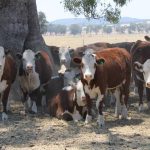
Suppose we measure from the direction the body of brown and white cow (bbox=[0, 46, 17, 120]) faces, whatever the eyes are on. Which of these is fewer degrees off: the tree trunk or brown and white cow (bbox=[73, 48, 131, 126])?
the brown and white cow

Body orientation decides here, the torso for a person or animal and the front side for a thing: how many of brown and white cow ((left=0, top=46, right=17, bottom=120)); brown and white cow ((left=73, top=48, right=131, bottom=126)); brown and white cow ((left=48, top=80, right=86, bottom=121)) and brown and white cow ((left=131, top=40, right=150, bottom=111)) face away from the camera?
0

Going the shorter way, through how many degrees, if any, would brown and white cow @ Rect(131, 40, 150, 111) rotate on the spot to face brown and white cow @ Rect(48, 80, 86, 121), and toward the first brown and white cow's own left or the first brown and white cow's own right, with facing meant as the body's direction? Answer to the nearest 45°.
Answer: approximately 90° to the first brown and white cow's own right

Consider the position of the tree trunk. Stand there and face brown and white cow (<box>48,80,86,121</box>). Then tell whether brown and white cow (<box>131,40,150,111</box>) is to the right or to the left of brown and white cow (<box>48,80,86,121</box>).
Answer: left

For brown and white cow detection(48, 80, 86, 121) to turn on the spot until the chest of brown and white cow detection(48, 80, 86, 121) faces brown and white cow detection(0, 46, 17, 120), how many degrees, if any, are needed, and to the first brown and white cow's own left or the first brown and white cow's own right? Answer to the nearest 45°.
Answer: approximately 135° to the first brown and white cow's own right

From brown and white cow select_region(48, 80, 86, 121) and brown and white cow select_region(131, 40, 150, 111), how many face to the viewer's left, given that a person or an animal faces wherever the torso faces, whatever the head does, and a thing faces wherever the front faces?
0

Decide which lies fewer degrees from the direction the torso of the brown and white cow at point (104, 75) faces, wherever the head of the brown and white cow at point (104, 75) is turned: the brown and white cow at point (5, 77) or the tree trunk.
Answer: the brown and white cow

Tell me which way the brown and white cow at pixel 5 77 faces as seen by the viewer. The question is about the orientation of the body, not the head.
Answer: toward the camera

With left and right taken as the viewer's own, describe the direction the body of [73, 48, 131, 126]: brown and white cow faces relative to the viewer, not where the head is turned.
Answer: facing the viewer and to the left of the viewer

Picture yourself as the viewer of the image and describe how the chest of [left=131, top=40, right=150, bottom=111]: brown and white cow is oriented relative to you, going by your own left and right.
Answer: facing the viewer and to the right of the viewer

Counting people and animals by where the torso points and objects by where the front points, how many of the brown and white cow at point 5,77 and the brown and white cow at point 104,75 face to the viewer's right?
0
